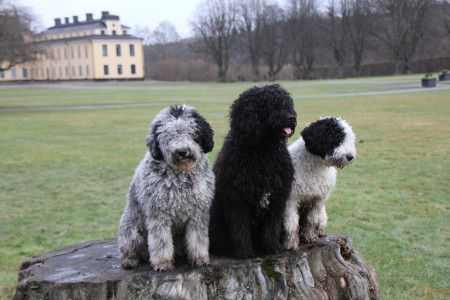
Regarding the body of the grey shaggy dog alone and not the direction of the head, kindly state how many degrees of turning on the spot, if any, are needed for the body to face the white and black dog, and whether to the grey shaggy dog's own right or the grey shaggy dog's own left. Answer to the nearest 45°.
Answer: approximately 45° to the grey shaggy dog's own left

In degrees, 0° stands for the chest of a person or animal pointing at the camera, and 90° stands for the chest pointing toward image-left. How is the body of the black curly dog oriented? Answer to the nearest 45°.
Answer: approximately 315°

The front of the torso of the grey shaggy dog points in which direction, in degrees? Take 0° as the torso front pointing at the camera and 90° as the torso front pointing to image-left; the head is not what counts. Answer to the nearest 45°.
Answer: approximately 315°

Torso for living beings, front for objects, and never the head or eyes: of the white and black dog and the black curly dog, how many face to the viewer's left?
0

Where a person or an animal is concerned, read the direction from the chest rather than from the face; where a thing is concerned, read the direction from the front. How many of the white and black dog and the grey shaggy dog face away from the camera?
0

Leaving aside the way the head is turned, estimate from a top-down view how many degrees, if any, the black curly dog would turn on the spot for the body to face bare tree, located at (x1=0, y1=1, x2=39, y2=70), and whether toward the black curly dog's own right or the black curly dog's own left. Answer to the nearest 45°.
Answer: approximately 180°

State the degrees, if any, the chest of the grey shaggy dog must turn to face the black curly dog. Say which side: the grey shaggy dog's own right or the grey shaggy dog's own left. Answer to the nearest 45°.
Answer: approximately 45° to the grey shaggy dog's own left

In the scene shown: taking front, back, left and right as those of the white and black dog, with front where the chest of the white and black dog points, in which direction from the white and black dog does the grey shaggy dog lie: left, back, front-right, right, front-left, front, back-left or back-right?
right

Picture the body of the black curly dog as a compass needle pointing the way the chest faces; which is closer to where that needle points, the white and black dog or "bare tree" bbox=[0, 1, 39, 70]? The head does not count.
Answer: the white and black dog

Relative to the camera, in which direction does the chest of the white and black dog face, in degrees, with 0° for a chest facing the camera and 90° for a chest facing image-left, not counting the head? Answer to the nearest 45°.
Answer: approximately 315°
